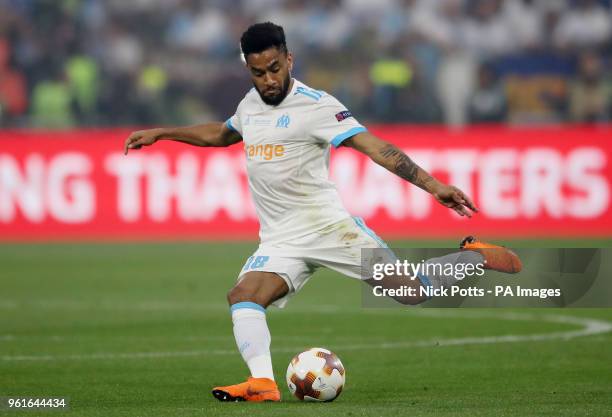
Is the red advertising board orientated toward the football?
yes

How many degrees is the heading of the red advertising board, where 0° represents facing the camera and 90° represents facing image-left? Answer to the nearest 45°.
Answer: approximately 0°
